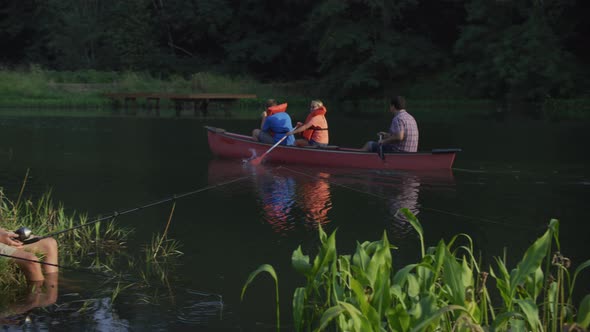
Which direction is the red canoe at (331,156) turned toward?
to the viewer's left

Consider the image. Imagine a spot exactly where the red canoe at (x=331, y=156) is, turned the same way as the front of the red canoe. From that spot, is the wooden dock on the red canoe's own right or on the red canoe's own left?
on the red canoe's own right
